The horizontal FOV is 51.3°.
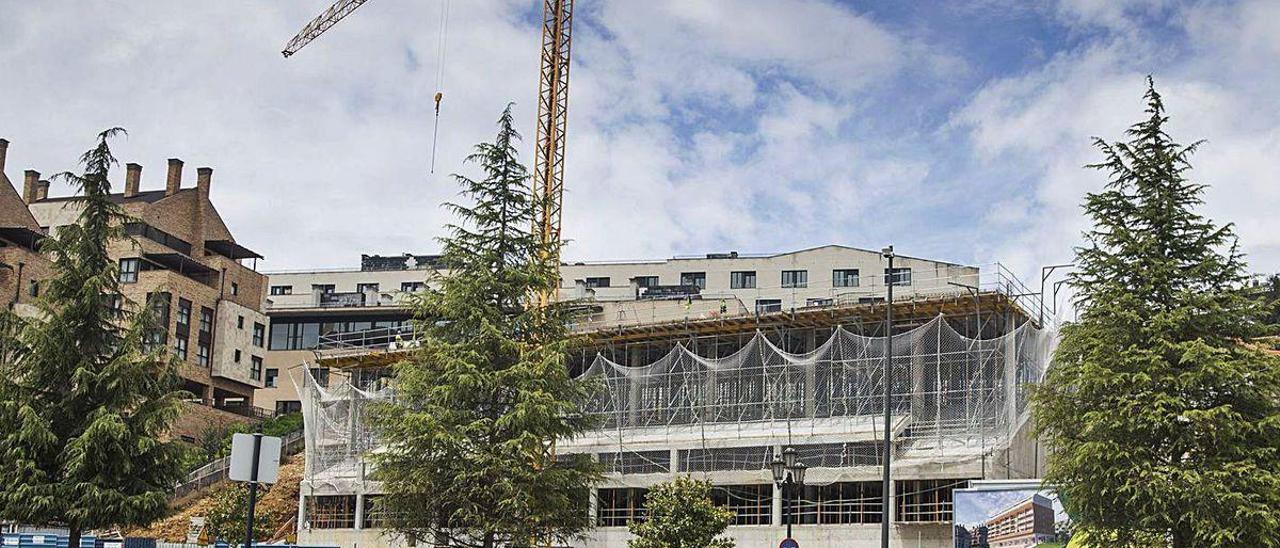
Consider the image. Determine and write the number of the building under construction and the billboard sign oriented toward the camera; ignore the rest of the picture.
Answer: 2

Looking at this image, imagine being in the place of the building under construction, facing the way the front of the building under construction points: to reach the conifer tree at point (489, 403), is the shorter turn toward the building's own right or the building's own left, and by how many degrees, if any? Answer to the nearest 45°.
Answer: approximately 45° to the building's own right

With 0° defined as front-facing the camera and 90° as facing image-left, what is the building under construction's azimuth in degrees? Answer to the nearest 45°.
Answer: approximately 0°

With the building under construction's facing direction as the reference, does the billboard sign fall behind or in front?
in front

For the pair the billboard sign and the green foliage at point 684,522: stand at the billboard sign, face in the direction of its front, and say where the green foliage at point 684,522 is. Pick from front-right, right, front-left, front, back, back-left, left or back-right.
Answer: right

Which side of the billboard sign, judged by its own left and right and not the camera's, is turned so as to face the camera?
front

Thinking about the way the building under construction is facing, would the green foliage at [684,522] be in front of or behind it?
in front

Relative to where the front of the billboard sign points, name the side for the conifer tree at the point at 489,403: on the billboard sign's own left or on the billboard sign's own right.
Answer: on the billboard sign's own right

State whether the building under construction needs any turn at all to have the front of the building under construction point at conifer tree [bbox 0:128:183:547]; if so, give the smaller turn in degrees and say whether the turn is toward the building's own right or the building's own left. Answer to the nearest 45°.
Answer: approximately 45° to the building's own right
